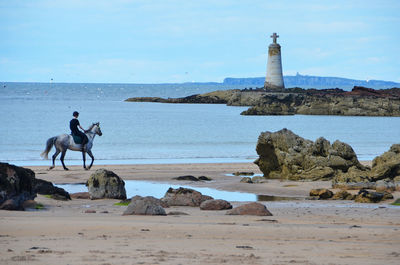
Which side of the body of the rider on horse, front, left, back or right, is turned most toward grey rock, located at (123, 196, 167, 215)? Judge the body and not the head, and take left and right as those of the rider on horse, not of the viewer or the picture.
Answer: right

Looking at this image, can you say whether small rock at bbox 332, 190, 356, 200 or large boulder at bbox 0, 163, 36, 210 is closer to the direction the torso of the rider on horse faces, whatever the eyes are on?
the small rock

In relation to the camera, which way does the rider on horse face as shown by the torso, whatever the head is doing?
to the viewer's right

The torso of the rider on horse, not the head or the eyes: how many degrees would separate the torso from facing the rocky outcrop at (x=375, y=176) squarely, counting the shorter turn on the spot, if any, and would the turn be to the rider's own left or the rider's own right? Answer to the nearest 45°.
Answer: approximately 45° to the rider's own right

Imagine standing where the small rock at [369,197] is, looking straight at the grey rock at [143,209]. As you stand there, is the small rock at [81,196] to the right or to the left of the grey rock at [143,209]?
right

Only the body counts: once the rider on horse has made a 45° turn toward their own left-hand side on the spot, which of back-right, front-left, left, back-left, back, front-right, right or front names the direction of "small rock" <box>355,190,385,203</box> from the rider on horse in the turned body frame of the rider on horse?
right

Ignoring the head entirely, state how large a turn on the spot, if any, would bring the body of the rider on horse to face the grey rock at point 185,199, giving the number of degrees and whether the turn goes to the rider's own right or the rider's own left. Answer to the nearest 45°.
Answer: approximately 90° to the rider's own right

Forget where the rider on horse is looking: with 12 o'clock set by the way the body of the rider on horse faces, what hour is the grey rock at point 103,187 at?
The grey rock is roughly at 3 o'clock from the rider on horse.

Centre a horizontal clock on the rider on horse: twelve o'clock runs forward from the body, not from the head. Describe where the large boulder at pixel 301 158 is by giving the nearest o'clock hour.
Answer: The large boulder is roughly at 1 o'clock from the rider on horse.

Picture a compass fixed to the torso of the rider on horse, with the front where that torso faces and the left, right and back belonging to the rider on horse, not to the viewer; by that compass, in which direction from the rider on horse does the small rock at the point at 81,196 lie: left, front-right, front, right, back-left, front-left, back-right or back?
right

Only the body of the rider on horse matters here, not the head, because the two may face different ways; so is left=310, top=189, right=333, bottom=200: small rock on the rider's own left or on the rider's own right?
on the rider's own right

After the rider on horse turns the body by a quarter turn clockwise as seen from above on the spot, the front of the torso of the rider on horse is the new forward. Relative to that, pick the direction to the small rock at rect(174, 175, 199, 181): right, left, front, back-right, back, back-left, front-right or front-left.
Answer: front-left

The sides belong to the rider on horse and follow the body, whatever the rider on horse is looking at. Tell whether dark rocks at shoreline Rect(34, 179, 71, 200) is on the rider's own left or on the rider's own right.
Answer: on the rider's own right

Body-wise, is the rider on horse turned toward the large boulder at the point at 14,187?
no
